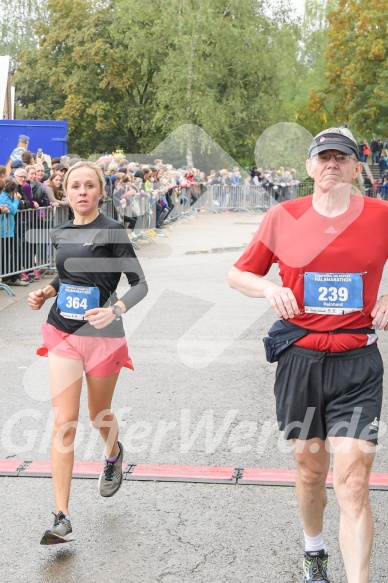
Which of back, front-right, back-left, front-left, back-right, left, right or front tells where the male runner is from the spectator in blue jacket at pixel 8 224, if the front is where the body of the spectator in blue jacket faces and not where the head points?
right

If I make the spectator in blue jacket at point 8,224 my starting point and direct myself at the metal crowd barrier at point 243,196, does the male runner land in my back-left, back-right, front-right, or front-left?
back-right

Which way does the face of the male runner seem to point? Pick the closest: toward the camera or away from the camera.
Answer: toward the camera

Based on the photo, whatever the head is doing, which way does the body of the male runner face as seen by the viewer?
toward the camera

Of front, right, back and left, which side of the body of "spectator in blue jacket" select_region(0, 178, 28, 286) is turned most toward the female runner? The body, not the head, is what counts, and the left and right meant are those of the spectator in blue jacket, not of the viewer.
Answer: right

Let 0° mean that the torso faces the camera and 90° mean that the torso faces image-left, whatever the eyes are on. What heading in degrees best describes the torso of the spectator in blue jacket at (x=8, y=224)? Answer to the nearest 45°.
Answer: approximately 270°

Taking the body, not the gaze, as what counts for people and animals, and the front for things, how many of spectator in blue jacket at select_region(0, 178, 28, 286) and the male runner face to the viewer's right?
1

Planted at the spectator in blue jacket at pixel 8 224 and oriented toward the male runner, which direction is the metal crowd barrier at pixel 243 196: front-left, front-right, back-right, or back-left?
back-left

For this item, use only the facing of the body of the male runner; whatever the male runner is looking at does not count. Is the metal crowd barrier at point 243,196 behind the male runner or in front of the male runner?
behind
